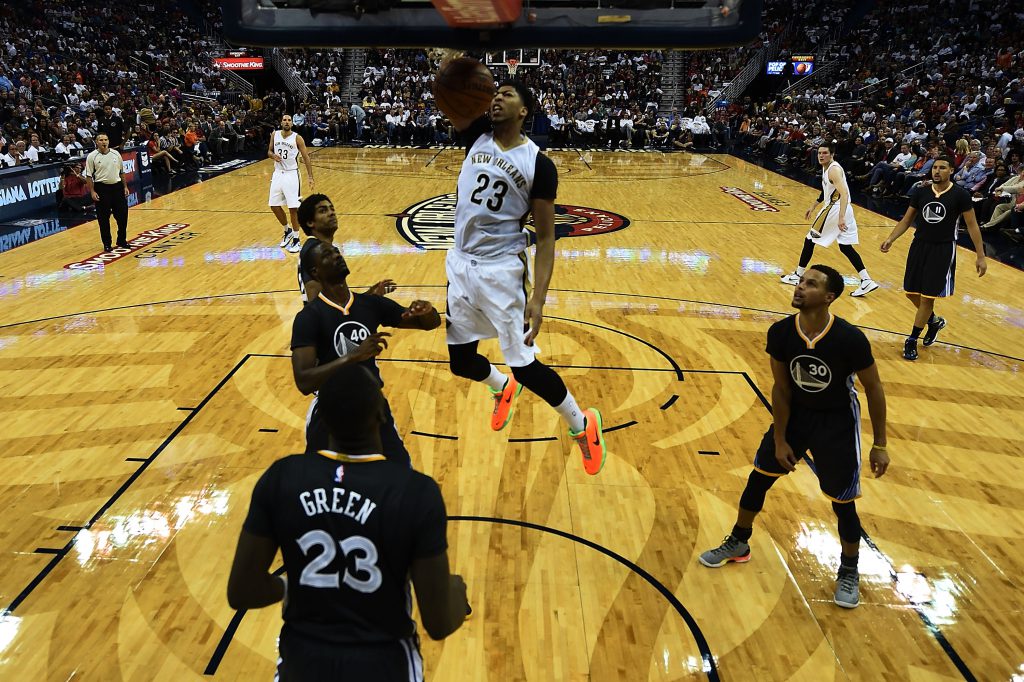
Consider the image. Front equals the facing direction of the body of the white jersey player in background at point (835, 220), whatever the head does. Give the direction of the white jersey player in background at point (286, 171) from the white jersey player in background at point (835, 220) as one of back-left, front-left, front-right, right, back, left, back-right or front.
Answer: front

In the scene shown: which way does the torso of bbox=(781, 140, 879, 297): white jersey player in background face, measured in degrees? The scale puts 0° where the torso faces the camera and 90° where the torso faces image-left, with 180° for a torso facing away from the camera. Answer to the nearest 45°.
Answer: approximately 90°
